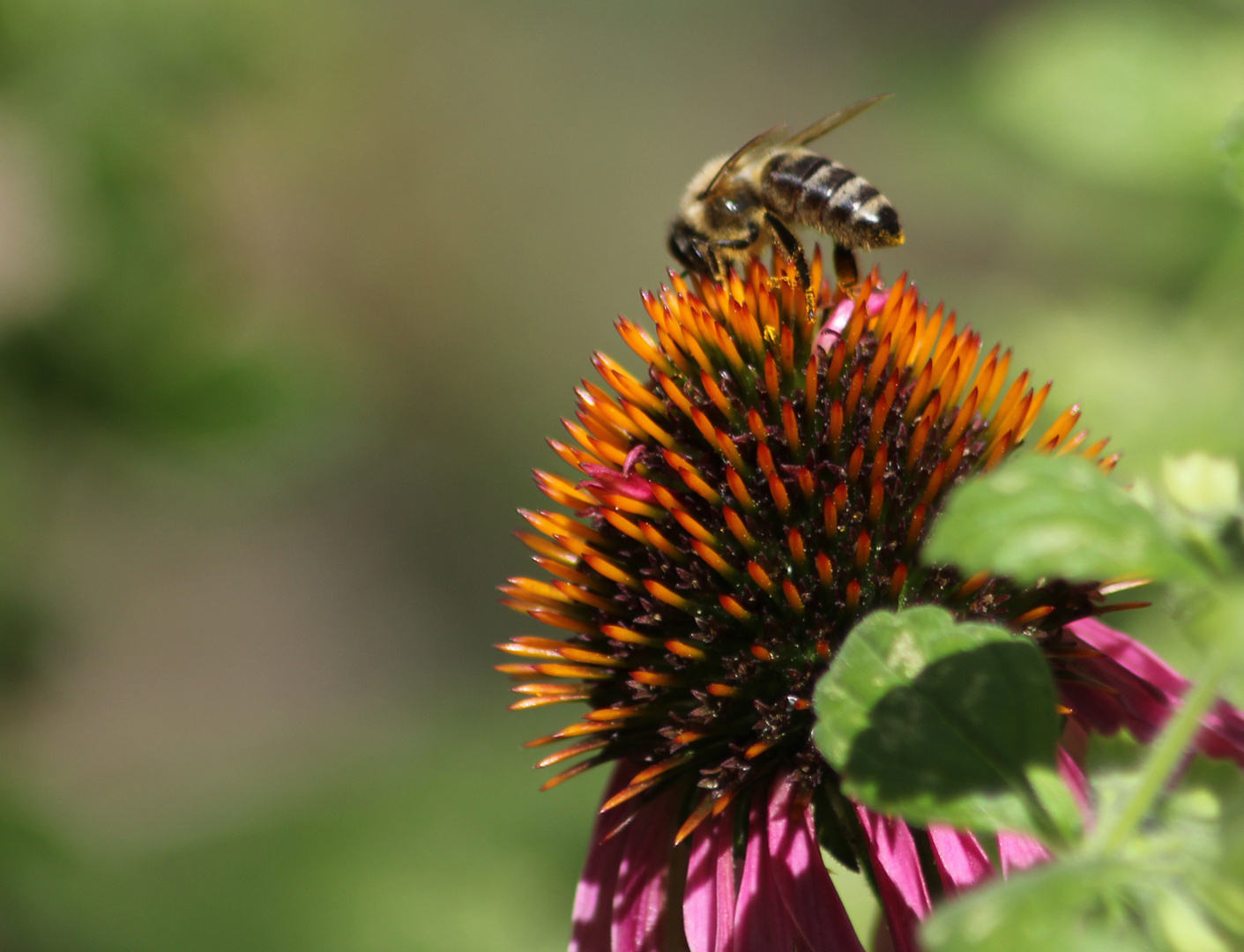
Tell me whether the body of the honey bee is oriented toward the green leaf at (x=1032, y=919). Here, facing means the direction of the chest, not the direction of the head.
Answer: no

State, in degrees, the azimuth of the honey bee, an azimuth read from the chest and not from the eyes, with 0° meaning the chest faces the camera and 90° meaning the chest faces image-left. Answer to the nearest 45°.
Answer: approximately 90°

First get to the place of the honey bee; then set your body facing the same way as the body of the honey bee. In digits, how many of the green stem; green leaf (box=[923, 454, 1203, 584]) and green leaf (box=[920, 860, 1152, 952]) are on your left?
3

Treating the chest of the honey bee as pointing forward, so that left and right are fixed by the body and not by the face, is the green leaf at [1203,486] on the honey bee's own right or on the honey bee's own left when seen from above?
on the honey bee's own left

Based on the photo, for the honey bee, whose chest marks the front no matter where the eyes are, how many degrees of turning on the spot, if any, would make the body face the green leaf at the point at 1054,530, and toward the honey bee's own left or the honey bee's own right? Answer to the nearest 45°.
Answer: approximately 90° to the honey bee's own left
